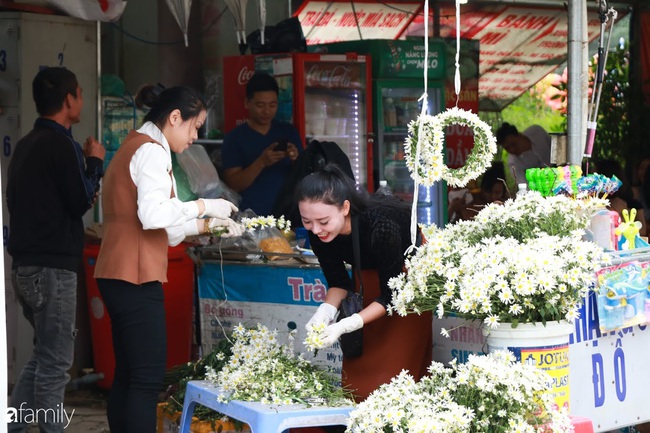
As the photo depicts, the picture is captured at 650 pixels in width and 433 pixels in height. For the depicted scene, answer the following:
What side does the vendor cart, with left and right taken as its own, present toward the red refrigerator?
back

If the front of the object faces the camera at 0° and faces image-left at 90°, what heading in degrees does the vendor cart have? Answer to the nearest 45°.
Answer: approximately 0°

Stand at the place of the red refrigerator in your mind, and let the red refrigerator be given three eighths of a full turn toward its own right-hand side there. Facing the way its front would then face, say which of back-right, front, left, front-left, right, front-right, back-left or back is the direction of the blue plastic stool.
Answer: left

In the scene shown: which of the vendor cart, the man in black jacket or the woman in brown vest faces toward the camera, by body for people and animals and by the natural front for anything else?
the vendor cart

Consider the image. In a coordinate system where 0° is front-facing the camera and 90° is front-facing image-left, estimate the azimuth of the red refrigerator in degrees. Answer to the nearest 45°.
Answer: approximately 315°

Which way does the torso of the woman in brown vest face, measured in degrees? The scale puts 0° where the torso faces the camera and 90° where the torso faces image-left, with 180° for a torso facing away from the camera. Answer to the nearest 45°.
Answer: approximately 270°

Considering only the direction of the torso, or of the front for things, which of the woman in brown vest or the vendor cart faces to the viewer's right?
the woman in brown vest

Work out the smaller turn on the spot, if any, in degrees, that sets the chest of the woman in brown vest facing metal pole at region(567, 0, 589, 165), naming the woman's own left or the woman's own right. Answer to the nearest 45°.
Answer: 0° — they already face it

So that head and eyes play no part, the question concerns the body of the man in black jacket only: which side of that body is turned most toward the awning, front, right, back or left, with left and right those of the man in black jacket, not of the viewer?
front

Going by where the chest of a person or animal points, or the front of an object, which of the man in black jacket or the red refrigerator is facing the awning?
the man in black jacket

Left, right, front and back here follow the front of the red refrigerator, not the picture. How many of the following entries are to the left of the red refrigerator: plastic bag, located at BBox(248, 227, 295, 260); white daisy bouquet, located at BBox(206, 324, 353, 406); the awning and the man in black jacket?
1

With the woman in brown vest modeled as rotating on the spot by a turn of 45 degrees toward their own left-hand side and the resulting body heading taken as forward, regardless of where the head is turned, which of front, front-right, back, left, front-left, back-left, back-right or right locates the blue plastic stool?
right

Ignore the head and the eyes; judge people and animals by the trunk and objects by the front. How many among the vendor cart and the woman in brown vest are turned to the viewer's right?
1

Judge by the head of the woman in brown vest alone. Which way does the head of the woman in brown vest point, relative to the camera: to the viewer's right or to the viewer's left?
to the viewer's right
